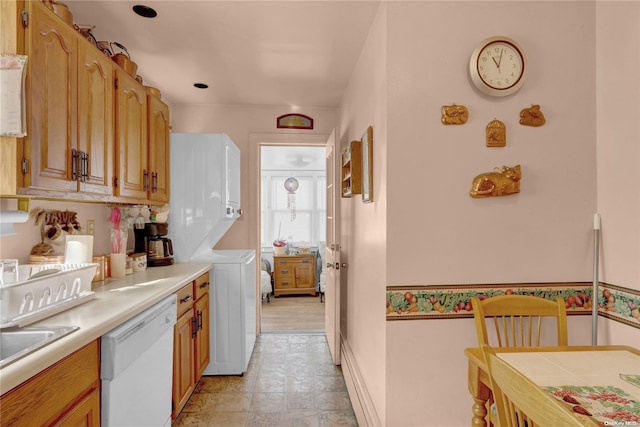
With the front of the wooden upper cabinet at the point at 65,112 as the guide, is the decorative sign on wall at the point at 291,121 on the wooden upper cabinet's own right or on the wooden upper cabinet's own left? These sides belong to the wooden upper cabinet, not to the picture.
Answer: on the wooden upper cabinet's own left

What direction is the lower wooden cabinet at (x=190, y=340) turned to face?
to the viewer's right

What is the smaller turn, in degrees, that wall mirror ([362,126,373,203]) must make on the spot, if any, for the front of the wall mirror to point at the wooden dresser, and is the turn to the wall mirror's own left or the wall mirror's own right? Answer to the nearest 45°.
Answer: approximately 90° to the wall mirror's own right

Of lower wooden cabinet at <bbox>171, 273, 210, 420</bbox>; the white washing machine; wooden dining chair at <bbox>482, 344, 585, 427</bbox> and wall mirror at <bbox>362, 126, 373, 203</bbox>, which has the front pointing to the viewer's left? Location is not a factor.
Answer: the wall mirror

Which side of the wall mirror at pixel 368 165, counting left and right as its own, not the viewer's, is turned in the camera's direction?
left
